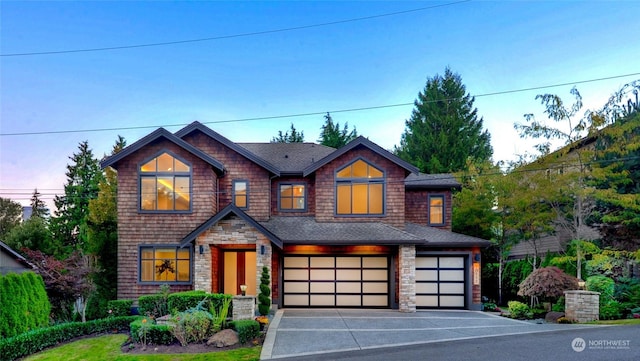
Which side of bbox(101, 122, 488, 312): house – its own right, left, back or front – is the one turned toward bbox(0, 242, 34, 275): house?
right

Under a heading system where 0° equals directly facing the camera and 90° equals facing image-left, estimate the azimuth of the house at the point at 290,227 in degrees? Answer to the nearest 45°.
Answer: approximately 0°

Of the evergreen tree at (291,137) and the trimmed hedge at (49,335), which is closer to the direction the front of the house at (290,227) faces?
the trimmed hedge

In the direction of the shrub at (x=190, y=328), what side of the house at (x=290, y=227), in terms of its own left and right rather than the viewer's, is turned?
front

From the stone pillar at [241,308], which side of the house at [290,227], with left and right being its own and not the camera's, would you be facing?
front

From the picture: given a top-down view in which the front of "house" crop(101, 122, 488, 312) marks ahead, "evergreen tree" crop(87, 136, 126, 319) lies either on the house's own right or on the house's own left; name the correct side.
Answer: on the house's own right

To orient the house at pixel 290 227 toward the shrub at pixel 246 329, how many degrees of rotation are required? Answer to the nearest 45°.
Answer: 0° — it already faces it
